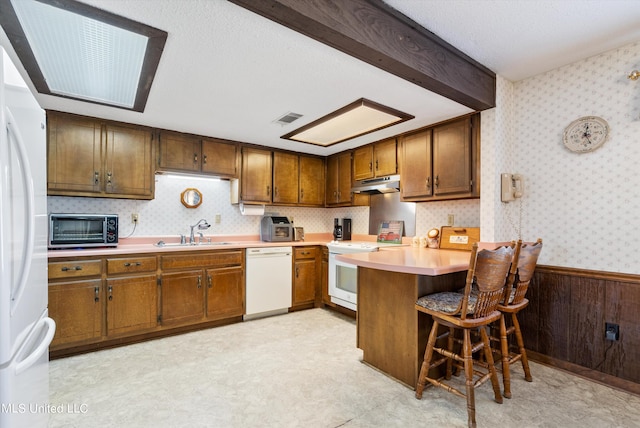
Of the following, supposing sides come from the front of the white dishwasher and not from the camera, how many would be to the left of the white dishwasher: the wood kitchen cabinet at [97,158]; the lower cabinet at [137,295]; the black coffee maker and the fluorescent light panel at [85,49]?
1

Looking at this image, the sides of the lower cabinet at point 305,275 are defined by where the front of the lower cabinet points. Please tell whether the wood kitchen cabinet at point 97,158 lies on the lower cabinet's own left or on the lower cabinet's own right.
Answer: on the lower cabinet's own right

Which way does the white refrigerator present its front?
to the viewer's right

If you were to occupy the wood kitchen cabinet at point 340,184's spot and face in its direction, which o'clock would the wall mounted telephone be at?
The wall mounted telephone is roughly at 9 o'clock from the wood kitchen cabinet.

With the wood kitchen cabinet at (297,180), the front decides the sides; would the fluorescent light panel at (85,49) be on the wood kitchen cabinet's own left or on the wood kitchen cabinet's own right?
on the wood kitchen cabinet's own right

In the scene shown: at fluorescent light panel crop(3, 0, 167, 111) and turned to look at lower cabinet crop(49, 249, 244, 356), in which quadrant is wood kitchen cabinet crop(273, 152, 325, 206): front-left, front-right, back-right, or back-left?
front-right

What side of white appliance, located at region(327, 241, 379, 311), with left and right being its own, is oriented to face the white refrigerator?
front

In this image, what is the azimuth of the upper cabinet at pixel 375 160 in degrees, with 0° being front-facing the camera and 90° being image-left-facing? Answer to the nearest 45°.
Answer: approximately 45°

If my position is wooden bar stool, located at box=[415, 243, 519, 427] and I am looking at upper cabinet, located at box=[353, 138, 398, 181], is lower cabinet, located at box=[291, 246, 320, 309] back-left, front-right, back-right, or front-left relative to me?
front-left

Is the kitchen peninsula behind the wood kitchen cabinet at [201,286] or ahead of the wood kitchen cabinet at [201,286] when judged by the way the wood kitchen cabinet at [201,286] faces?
ahead

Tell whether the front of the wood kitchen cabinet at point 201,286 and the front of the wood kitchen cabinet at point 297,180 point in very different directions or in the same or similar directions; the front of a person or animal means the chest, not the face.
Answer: same or similar directions

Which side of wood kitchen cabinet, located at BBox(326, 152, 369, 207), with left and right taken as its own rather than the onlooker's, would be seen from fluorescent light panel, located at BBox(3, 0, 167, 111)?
front

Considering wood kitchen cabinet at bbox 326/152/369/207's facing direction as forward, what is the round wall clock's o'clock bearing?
The round wall clock is roughly at 9 o'clock from the wood kitchen cabinet.

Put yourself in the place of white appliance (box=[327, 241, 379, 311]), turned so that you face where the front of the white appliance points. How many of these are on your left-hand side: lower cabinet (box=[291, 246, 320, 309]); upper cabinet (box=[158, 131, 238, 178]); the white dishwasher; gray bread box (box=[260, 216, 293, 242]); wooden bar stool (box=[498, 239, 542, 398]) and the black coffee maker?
1

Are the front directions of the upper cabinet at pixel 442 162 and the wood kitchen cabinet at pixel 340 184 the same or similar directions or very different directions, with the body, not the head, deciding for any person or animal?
same or similar directions

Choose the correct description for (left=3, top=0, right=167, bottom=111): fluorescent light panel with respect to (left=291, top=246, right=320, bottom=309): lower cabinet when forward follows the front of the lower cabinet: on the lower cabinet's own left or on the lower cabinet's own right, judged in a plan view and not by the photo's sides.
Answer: on the lower cabinet's own right

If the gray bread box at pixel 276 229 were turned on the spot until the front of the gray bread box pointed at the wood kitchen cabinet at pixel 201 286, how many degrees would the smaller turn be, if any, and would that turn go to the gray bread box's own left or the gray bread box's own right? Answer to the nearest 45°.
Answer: approximately 90° to the gray bread box's own right
